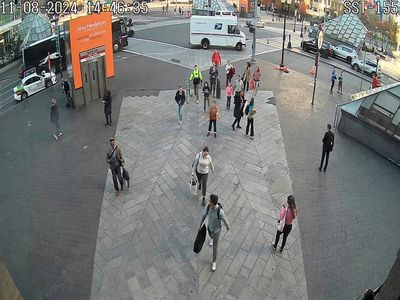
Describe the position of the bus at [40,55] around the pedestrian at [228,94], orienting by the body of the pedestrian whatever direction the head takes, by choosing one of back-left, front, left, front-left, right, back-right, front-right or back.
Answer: back-right

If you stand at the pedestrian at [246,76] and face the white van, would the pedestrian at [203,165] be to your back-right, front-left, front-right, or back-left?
back-left

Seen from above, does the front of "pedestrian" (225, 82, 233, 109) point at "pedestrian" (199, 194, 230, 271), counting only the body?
yes

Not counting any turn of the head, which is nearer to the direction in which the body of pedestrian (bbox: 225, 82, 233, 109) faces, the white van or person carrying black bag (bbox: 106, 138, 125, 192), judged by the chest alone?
the person carrying black bag

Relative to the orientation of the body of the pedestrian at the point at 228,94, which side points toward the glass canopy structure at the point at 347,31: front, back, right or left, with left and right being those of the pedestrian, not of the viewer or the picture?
back

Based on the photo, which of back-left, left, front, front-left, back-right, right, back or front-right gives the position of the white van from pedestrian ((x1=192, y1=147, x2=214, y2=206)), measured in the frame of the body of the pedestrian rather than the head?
back
